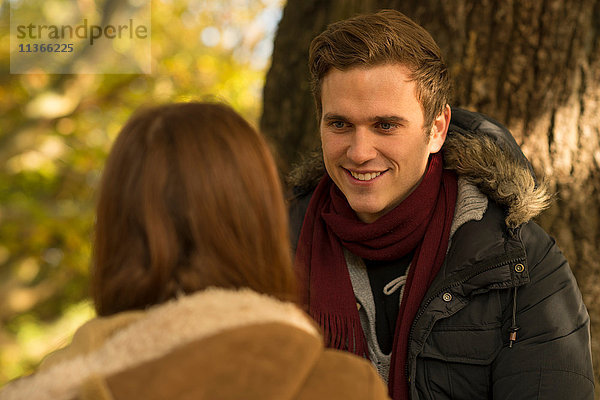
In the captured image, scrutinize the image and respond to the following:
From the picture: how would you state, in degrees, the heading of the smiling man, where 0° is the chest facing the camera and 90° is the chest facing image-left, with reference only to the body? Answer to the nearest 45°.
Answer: approximately 45°

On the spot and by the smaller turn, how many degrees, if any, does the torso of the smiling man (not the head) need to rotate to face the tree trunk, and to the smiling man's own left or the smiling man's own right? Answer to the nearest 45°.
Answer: approximately 180°

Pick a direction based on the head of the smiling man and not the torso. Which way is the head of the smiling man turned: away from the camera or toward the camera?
toward the camera
